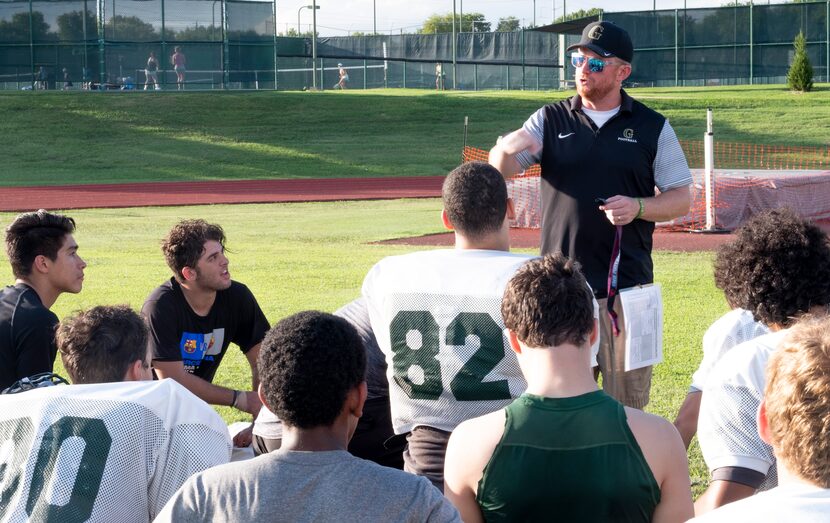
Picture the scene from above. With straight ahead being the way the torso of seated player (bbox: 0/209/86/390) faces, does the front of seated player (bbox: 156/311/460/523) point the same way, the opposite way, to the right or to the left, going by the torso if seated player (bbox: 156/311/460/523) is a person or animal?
to the left

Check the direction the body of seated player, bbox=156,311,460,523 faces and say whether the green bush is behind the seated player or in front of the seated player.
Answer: in front

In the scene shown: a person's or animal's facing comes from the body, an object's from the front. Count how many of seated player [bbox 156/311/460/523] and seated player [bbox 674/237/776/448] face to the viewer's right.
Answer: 0

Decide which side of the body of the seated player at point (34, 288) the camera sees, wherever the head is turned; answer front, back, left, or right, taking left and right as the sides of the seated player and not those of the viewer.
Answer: right

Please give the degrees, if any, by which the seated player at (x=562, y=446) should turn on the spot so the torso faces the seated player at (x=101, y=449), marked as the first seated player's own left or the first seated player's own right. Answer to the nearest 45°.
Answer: approximately 90° to the first seated player's own left

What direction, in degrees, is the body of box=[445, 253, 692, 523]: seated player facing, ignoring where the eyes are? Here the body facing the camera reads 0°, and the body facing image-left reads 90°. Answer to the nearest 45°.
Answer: approximately 180°

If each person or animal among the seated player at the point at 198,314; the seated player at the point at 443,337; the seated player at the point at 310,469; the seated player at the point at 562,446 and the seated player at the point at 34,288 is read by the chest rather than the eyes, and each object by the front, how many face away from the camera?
3

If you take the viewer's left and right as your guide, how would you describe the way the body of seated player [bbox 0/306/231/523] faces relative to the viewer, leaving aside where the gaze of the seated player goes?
facing away from the viewer and to the right of the viewer

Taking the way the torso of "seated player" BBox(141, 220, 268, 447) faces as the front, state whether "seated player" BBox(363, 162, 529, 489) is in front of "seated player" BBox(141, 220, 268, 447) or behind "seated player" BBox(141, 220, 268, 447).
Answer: in front

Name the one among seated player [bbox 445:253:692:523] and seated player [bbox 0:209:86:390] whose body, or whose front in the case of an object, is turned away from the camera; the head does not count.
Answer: seated player [bbox 445:253:692:523]

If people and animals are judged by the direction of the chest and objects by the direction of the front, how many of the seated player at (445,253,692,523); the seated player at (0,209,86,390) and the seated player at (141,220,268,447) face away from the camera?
1

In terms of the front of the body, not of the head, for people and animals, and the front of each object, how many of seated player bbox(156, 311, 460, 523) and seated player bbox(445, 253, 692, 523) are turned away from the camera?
2

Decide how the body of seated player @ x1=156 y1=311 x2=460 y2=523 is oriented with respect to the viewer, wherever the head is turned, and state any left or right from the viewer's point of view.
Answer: facing away from the viewer

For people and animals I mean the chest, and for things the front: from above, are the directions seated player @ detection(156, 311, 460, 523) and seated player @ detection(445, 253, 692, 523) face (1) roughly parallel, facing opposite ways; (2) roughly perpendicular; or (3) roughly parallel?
roughly parallel

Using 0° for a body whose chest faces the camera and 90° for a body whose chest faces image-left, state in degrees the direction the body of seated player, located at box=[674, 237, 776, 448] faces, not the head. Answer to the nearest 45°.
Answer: approximately 135°

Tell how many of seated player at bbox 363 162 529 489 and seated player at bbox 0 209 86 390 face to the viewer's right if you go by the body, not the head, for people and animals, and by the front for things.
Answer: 1

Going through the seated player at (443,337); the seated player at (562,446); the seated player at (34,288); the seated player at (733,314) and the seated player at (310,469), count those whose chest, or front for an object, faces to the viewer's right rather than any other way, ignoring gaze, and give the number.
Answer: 1
